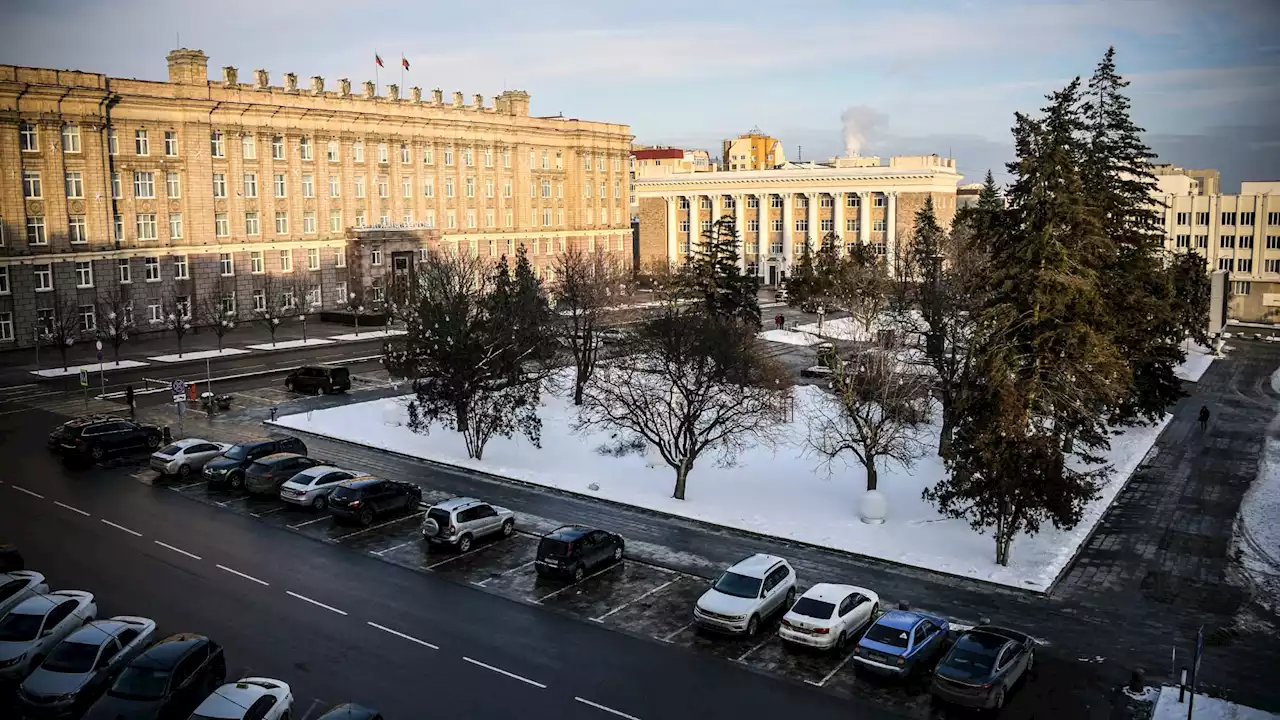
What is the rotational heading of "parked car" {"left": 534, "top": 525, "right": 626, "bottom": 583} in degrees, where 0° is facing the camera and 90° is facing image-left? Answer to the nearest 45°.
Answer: approximately 225°

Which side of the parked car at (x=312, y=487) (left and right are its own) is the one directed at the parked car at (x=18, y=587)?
back

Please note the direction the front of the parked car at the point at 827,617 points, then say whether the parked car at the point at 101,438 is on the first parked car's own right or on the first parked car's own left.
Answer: on the first parked car's own left

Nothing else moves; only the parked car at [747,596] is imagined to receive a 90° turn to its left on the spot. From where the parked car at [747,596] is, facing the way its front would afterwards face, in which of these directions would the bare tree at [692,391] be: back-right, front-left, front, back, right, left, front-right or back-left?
back-left

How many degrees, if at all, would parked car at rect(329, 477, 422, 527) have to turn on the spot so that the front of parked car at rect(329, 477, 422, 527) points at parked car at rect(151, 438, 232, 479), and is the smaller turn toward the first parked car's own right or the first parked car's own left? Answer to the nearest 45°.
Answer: approximately 90° to the first parked car's own left

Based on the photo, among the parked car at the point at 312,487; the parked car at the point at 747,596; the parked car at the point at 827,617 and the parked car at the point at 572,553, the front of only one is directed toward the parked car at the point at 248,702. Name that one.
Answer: the parked car at the point at 747,596

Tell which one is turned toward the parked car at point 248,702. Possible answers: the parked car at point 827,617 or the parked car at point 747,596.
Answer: the parked car at point 747,596

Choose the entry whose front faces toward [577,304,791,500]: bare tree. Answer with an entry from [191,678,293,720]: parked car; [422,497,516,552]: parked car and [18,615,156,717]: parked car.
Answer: [422,497,516,552]: parked car

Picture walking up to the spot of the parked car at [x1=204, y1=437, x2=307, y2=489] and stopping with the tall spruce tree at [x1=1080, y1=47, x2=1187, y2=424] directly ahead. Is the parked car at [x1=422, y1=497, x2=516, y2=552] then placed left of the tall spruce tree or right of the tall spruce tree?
right

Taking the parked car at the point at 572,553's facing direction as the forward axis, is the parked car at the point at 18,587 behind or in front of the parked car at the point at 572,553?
behind

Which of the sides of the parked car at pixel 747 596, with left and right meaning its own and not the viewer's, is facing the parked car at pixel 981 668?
left

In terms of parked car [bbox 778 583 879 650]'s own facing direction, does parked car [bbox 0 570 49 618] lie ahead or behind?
behind

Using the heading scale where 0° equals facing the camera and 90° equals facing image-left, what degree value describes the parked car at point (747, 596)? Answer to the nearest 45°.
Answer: approximately 45°
